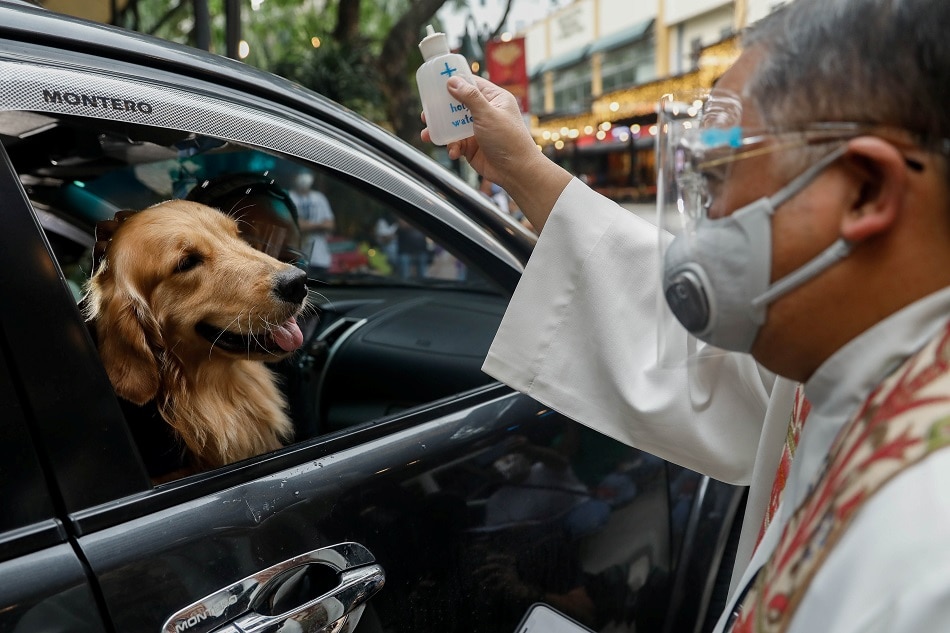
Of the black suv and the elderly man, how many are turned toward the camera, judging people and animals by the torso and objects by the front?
0

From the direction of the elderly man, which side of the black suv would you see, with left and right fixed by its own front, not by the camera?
right

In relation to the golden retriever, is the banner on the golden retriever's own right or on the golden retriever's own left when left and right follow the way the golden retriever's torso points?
on the golden retriever's own left

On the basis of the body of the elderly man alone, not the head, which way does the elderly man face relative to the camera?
to the viewer's left

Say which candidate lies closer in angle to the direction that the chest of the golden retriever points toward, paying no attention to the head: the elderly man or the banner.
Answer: the elderly man

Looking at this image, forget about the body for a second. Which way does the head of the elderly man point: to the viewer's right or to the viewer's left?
to the viewer's left

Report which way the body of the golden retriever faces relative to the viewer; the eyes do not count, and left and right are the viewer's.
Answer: facing the viewer and to the right of the viewer

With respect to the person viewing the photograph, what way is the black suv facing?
facing away from the viewer and to the right of the viewer

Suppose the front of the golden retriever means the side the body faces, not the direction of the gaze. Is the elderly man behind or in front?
in front

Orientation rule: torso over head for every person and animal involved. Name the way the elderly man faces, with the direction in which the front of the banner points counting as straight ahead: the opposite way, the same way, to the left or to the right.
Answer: to the right

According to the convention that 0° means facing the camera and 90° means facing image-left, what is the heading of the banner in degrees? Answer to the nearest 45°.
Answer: approximately 0°
